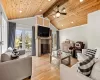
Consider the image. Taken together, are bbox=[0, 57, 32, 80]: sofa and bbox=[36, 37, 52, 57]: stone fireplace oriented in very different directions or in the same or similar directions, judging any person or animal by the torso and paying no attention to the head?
very different directions

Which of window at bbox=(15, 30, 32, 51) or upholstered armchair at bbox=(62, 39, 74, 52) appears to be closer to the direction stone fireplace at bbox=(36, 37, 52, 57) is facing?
the upholstered armchair

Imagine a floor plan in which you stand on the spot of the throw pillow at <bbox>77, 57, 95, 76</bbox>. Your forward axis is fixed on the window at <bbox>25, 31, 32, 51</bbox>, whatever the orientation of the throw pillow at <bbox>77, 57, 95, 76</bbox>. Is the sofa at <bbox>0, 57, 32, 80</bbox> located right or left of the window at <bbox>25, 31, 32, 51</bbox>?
left

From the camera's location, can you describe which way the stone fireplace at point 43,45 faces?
facing the viewer and to the right of the viewer

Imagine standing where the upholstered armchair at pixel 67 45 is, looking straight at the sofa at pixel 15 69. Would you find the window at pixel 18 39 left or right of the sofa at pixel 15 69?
right

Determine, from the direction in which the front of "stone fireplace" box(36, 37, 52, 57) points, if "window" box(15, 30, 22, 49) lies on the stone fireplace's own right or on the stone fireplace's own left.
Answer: on the stone fireplace's own right

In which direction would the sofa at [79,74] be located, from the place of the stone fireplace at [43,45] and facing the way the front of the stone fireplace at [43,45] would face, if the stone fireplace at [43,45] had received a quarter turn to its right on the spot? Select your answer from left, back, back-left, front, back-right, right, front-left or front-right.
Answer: front-left

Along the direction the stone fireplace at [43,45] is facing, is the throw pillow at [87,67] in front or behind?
in front
